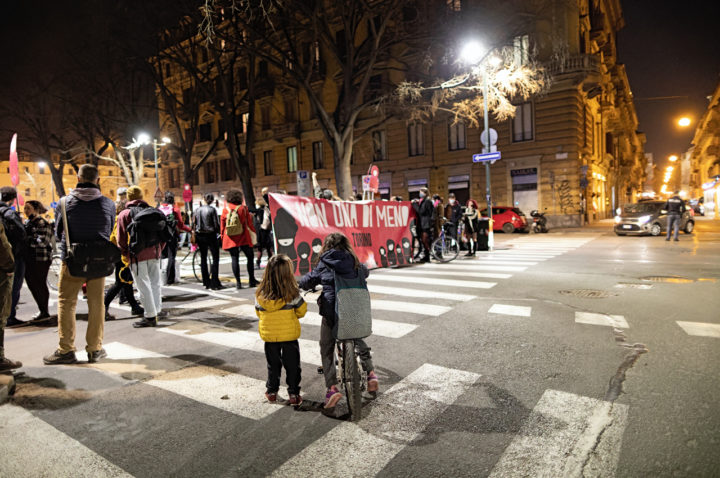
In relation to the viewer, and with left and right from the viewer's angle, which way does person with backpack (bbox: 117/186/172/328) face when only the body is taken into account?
facing away from the viewer and to the left of the viewer

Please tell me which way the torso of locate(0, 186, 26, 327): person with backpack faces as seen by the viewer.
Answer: to the viewer's right

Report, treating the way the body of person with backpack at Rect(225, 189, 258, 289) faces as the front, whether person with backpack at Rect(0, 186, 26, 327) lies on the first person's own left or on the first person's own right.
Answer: on the first person's own left

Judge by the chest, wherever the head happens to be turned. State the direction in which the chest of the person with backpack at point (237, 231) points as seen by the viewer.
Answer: away from the camera

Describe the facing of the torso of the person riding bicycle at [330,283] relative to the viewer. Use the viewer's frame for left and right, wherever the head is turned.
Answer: facing away from the viewer

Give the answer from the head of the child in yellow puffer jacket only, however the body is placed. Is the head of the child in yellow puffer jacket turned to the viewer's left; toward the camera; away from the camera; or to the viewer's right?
away from the camera

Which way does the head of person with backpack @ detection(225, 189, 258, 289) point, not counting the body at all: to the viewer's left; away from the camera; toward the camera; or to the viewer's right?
away from the camera
